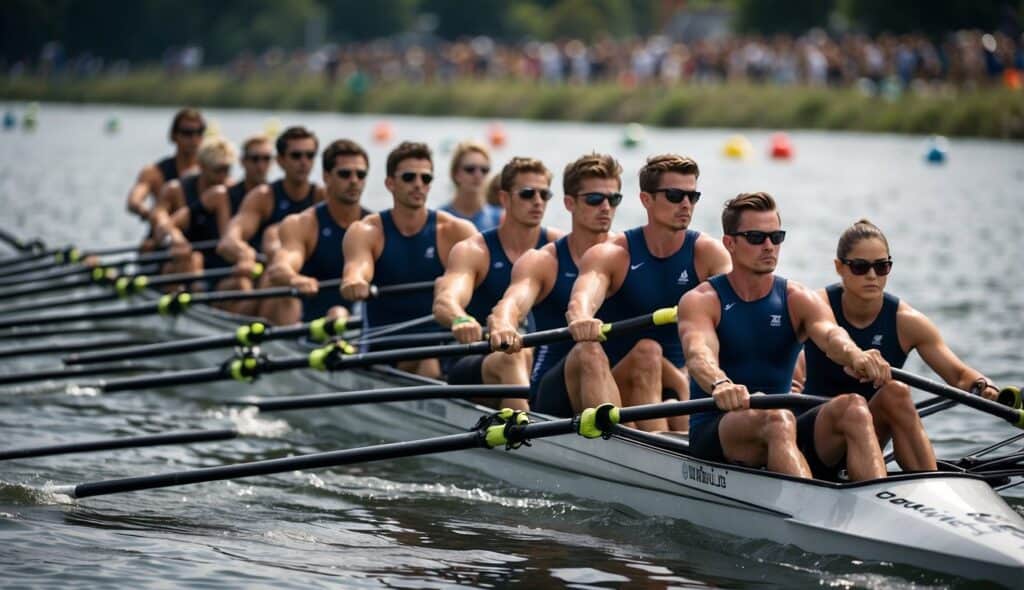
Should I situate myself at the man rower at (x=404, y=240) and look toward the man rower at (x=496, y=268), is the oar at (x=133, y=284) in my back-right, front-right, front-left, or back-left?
back-right

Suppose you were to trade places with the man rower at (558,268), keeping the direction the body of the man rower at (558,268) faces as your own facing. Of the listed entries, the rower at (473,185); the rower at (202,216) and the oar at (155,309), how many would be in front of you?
0

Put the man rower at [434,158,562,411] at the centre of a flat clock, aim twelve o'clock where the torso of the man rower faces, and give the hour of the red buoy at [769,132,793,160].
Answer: The red buoy is roughly at 8 o'clock from the man rower.

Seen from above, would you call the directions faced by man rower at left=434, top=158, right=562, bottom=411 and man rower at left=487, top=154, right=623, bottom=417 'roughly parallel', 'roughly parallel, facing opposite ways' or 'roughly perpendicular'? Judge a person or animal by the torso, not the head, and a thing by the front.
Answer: roughly parallel

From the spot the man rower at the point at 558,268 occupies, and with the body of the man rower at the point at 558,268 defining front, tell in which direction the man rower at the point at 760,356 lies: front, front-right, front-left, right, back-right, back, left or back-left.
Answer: front

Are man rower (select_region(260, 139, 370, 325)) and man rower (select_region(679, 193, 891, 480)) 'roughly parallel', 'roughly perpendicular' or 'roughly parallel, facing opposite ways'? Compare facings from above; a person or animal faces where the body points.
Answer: roughly parallel

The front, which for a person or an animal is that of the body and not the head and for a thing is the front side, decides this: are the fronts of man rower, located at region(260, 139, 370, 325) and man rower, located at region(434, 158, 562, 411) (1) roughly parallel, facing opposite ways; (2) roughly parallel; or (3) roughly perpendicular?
roughly parallel

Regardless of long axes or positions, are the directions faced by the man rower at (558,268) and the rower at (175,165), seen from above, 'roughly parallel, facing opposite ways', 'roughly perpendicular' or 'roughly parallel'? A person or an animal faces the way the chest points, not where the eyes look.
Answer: roughly parallel

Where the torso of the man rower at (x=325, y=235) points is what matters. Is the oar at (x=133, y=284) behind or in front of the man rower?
behind

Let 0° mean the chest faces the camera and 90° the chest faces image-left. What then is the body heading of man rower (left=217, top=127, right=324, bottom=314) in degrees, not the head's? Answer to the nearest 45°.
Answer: approximately 315°

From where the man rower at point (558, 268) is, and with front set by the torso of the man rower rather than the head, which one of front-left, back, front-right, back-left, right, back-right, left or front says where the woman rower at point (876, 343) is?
front

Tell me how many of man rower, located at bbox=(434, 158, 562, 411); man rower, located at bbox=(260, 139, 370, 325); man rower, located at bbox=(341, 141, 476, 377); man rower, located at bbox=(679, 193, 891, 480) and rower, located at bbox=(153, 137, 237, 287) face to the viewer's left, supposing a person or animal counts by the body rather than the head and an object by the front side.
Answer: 0

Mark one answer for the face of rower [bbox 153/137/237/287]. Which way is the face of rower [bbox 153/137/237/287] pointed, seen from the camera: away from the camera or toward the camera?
toward the camera

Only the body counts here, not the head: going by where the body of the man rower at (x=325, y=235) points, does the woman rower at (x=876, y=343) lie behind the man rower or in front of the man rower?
in front

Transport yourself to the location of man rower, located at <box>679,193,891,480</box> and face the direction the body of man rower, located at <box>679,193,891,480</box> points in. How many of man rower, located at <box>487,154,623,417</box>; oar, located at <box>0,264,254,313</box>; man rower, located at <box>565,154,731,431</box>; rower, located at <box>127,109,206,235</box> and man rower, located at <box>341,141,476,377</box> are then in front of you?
0

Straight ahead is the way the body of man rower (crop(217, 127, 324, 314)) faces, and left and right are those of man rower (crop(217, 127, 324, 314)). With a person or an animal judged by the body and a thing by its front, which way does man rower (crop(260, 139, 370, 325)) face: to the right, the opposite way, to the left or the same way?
the same way

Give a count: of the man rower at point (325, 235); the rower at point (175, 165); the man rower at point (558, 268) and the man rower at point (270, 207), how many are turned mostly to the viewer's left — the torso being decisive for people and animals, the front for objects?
0

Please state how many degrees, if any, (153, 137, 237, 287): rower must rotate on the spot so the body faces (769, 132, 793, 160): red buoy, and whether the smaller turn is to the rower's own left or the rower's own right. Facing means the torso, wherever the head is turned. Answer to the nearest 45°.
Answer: approximately 90° to the rower's own left

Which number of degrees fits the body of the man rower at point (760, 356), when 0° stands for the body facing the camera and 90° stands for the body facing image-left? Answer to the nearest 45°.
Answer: approximately 315°

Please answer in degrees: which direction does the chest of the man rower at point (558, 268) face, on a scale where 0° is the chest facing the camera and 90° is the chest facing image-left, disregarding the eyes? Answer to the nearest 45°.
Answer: approximately 315°

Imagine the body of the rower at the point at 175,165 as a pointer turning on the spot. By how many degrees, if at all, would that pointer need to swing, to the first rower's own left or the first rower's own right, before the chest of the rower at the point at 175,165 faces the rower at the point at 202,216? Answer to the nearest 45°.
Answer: approximately 45° to the first rower's own right

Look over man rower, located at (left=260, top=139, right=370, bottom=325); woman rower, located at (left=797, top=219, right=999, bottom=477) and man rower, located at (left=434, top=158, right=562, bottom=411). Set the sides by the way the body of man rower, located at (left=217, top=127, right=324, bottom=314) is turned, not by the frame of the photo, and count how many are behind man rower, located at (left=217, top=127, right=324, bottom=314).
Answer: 0
